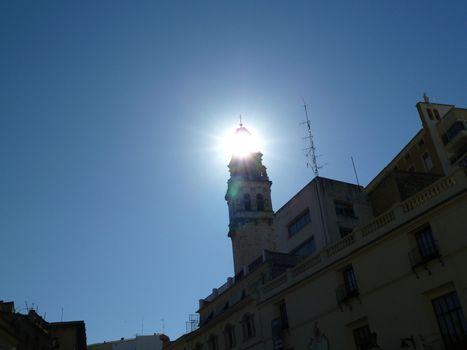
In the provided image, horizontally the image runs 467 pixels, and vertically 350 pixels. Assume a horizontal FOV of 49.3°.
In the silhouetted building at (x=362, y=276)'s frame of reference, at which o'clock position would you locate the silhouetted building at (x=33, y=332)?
the silhouetted building at (x=33, y=332) is roughly at 2 o'clock from the silhouetted building at (x=362, y=276).

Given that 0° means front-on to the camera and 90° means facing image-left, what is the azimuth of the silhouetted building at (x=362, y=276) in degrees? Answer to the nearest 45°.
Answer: approximately 45°
